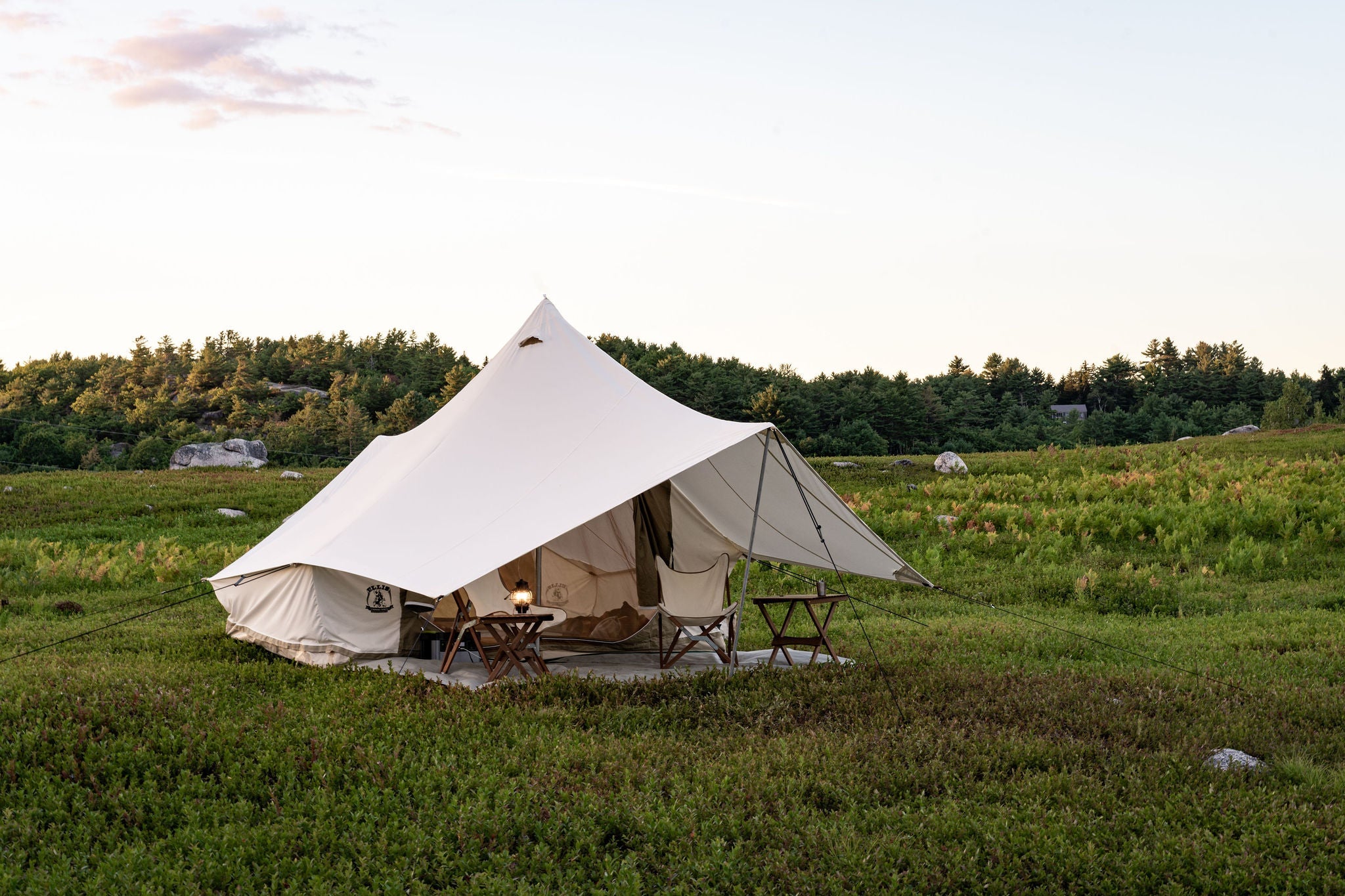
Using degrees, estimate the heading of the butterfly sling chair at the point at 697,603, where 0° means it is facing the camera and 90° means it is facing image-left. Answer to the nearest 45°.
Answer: approximately 0°

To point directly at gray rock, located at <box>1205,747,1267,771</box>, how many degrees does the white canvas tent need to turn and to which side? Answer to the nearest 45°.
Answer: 0° — it already faces it

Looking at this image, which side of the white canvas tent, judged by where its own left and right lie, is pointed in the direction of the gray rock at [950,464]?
left

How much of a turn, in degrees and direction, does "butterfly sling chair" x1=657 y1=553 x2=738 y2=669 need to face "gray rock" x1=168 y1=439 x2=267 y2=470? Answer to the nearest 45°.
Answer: approximately 135° to its right

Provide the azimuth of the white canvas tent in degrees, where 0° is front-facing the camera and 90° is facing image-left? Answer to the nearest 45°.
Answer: approximately 315°
